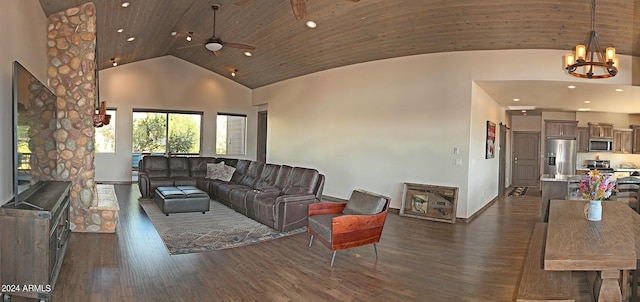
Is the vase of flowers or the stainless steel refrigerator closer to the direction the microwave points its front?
the vase of flowers

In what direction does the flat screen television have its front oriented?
to the viewer's right

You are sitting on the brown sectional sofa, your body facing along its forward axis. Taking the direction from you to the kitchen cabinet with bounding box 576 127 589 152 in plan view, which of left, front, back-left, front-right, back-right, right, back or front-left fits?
back-left

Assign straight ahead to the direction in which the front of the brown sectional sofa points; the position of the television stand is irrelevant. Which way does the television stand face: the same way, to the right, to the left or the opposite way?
the opposite way

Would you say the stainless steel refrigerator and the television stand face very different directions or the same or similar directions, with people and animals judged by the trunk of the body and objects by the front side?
very different directions

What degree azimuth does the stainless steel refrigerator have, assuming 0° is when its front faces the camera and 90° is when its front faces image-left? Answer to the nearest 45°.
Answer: approximately 0°

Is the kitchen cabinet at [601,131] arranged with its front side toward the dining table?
yes

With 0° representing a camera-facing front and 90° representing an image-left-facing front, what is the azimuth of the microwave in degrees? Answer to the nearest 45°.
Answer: approximately 0°

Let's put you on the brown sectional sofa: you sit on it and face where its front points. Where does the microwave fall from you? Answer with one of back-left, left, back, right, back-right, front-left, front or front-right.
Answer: back-left

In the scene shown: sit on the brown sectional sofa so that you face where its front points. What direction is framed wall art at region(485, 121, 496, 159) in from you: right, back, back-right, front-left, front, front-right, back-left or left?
back-left
